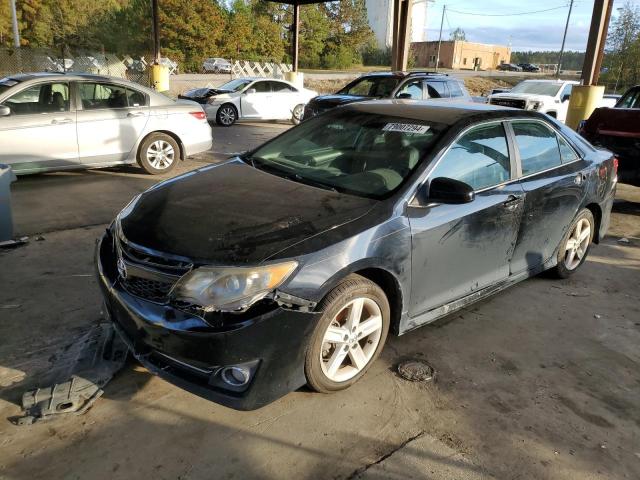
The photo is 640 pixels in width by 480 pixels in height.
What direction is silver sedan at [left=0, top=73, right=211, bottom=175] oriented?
to the viewer's left

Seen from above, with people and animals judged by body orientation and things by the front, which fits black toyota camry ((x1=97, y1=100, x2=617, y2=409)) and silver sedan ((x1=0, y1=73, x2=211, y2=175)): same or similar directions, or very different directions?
same or similar directions

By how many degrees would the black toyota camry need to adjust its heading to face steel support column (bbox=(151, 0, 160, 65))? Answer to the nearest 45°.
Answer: approximately 90° to its right

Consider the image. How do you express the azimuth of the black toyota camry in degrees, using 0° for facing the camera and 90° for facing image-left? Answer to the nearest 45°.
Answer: approximately 45°

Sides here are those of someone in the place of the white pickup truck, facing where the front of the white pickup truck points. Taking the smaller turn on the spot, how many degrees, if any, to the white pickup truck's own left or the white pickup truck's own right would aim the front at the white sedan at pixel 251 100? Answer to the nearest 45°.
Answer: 0° — it already faces it

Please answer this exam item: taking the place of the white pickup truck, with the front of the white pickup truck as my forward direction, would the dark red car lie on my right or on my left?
on my left

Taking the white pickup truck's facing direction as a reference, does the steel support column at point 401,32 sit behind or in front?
in front

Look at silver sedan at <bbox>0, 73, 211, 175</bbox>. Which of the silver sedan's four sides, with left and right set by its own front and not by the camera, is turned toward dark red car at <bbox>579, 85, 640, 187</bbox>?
back

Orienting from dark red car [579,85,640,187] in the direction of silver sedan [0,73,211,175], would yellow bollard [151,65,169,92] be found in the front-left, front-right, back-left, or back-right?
front-right

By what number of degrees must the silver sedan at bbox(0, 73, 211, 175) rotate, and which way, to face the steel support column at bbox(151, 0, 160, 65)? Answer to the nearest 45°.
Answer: approximately 90° to its right

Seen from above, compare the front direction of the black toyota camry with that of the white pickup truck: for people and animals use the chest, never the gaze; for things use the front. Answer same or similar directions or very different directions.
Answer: same or similar directions

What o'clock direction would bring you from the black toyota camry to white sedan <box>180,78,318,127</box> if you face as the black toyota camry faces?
The white sedan is roughly at 4 o'clock from the black toyota camry.

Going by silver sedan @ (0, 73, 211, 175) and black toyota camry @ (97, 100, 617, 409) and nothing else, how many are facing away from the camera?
0

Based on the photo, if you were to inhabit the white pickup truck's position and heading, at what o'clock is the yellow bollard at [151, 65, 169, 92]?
The yellow bollard is roughly at 1 o'clock from the white pickup truck.

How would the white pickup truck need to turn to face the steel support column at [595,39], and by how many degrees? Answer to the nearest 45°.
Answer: approximately 45° to its left

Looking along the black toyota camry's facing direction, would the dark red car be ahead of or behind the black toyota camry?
behind

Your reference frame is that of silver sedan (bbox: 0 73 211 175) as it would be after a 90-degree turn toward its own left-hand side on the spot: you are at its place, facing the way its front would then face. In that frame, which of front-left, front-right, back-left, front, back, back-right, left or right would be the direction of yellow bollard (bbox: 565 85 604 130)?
left
